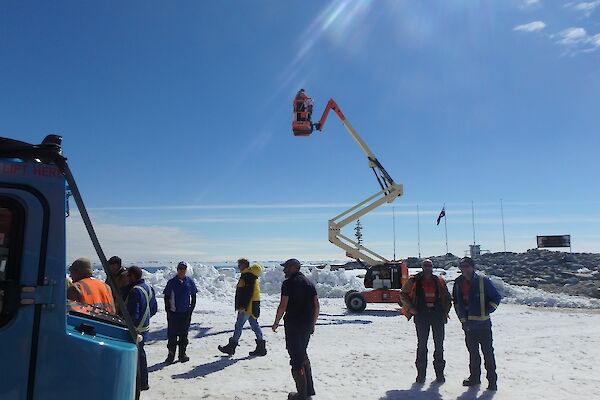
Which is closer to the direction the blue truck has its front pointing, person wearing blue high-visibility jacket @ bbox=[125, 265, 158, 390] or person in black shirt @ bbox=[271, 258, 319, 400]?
the person in black shirt

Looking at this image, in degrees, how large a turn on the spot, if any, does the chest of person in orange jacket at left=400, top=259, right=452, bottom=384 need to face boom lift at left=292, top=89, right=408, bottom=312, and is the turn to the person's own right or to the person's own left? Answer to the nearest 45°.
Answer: approximately 180°

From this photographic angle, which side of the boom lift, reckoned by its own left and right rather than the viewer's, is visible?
left

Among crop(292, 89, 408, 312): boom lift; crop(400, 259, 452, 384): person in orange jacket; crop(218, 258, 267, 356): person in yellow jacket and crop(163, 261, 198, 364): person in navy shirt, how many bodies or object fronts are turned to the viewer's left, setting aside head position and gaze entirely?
2

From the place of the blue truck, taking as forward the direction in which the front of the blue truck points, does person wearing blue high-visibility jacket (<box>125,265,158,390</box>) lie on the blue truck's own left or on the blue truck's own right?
on the blue truck's own left

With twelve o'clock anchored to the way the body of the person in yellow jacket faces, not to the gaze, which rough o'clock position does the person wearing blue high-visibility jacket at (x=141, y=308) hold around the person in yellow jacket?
The person wearing blue high-visibility jacket is roughly at 10 o'clock from the person in yellow jacket.

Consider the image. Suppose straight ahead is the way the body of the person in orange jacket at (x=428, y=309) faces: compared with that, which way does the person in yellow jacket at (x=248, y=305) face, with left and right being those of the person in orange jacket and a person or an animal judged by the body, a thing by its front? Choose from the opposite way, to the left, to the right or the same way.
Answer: to the right

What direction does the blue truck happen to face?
to the viewer's right

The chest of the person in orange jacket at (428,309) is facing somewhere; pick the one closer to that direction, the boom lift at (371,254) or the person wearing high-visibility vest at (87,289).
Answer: the person wearing high-visibility vest

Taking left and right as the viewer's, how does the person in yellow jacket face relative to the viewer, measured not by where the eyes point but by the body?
facing to the left of the viewer
